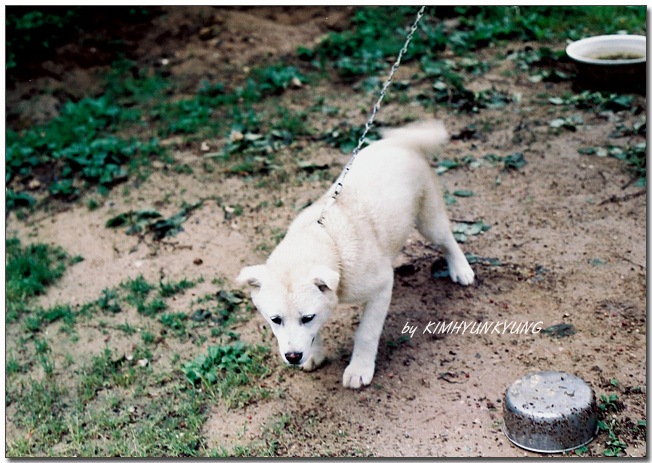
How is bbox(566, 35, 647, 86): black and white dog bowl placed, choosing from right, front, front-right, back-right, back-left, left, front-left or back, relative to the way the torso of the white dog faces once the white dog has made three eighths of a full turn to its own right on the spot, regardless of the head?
front-right

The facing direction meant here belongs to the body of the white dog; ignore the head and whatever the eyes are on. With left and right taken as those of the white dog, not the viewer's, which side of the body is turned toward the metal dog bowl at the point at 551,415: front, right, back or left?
left

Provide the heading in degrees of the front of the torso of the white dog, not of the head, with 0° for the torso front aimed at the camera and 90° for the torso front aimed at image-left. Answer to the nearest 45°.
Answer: approximately 45°
